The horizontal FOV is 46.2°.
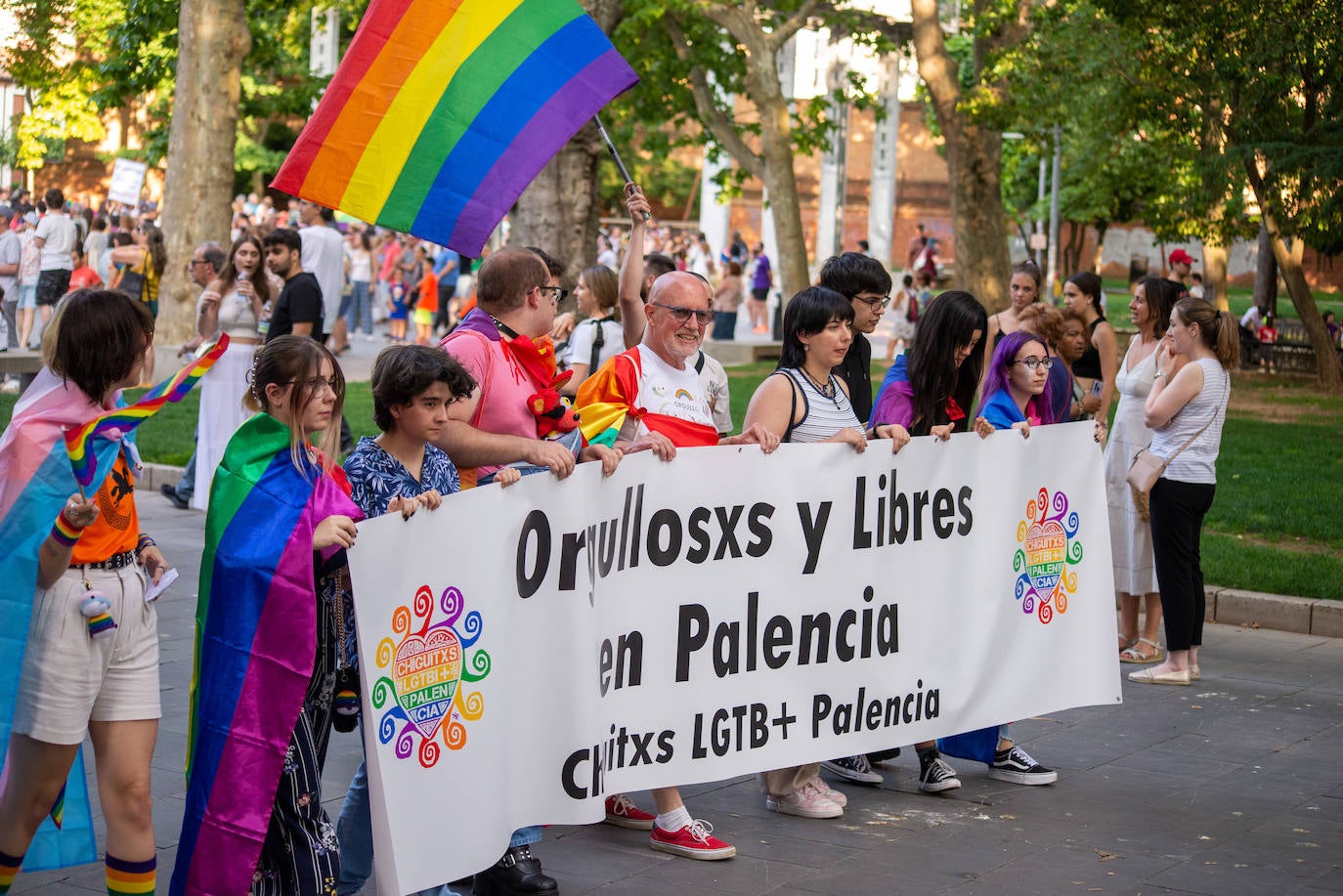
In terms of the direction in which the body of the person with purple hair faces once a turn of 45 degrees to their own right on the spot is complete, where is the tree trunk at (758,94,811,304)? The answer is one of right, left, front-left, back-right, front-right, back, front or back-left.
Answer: back

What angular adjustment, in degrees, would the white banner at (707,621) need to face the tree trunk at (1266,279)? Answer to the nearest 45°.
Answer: approximately 135° to its left

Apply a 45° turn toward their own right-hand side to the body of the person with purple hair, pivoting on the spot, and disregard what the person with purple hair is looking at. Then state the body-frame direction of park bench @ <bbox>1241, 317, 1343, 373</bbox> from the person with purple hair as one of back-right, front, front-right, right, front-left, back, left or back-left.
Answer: back

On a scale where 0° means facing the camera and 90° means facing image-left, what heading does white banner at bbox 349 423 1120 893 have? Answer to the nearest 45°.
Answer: approximately 315°

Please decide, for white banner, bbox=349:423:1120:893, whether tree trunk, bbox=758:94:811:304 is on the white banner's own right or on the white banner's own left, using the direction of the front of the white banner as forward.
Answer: on the white banner's own left

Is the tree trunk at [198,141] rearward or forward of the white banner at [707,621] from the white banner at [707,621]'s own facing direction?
rearward

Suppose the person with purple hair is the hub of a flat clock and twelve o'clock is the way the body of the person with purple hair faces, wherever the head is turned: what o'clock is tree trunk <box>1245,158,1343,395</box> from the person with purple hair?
The tree trunk is roughly at 8 o'clock from the person with purple hair.

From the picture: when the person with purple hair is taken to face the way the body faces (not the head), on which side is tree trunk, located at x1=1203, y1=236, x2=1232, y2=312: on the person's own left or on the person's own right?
on the person's own left
